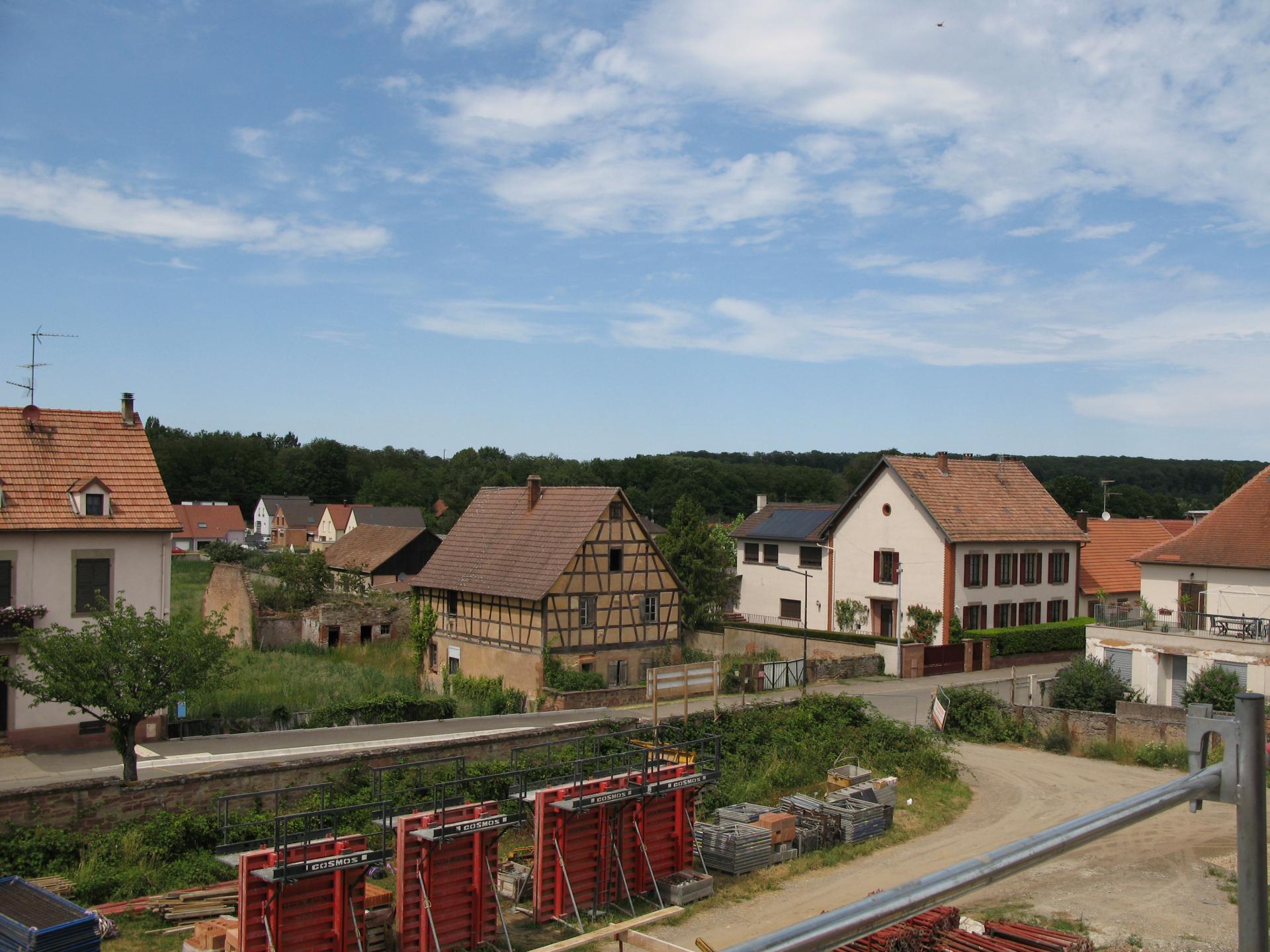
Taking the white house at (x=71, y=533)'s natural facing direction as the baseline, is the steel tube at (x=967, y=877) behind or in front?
in front

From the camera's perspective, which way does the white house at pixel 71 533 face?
toward the camera

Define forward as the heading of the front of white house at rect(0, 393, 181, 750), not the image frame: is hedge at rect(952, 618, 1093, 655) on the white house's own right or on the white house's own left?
on the white house's own left

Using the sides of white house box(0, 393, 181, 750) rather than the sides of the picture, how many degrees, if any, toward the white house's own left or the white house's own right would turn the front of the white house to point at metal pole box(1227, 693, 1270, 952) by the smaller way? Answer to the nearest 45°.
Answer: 0° — it already faces it

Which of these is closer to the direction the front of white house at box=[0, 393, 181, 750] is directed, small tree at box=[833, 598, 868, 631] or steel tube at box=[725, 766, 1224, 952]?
the steel tube
